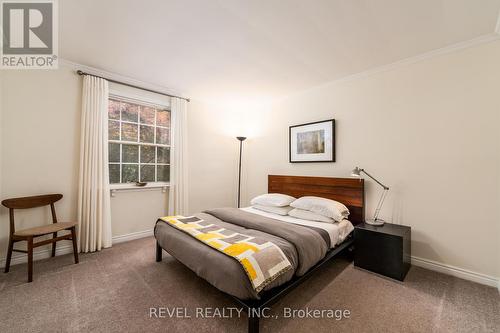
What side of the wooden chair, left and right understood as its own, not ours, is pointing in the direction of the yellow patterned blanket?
front

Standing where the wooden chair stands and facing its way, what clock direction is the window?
The window is roughly at 10 o'clock from the wooden chair.

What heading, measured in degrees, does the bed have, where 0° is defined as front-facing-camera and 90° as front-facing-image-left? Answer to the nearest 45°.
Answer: approximately 45°

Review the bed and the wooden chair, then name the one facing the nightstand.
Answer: the wooden chair

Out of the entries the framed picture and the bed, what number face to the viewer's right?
0

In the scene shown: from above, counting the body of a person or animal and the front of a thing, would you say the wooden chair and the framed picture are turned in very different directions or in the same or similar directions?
very different directions

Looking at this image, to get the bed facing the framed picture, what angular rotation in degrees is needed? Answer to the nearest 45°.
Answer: approximately 180°

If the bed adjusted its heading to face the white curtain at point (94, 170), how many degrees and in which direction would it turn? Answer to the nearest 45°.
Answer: approximately 45° to its right

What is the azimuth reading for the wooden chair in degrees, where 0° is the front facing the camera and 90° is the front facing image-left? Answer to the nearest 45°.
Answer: approximately 315°
